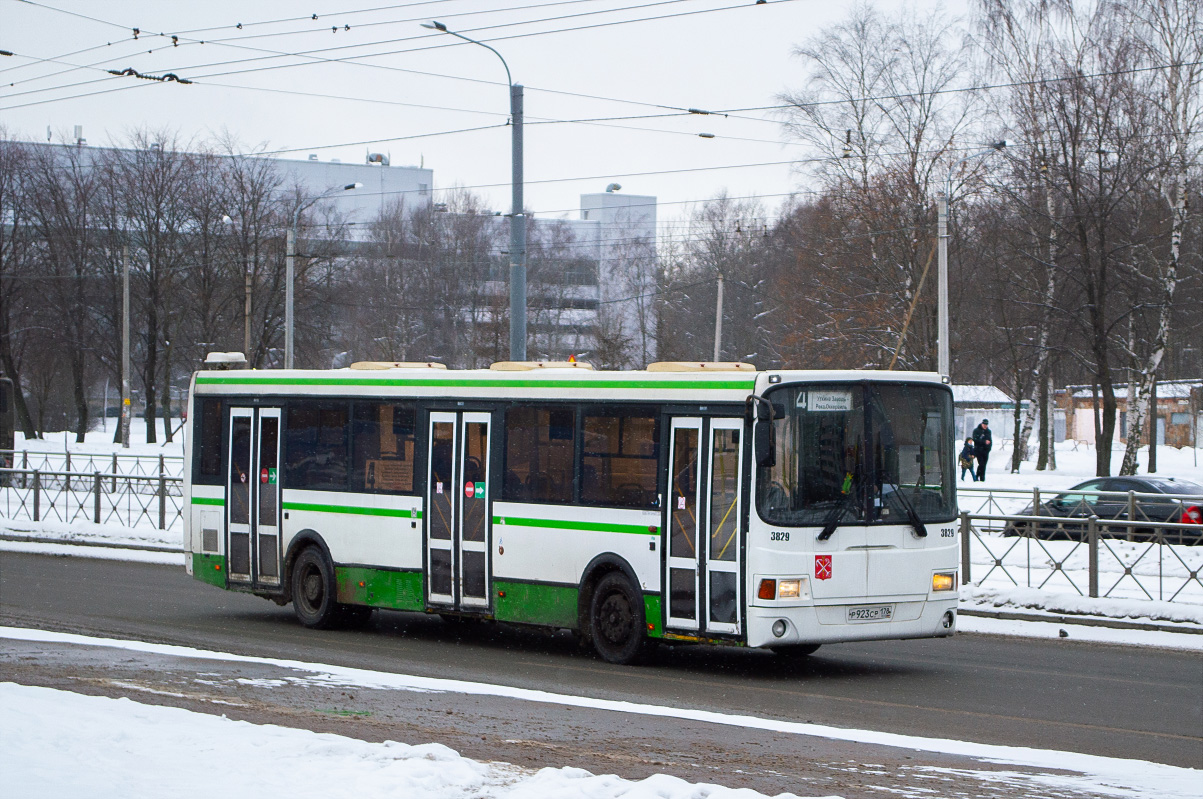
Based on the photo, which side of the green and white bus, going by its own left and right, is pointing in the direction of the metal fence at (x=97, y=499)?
back

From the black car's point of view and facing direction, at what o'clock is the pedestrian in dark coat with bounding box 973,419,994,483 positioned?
The pedestrian in dark coat is roughly at 1 o'clock from the black car.

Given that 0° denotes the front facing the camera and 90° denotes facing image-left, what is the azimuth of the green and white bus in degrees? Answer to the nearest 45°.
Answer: approximately 315°

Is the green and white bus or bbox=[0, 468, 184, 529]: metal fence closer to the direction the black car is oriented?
the metal fence

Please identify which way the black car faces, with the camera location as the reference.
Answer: facing away from the viewer and to the left of the viewer

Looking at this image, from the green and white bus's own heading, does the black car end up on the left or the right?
on its left

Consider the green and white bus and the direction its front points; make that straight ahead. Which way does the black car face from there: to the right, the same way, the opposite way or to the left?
the opposite way
